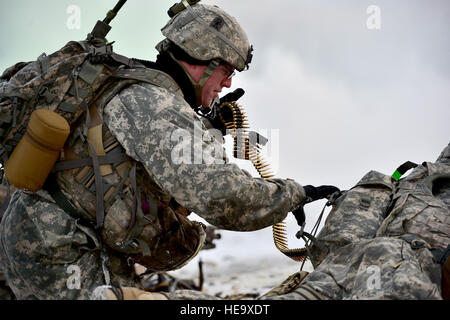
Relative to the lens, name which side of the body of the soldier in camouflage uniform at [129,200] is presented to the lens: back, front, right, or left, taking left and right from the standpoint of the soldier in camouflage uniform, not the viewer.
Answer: right

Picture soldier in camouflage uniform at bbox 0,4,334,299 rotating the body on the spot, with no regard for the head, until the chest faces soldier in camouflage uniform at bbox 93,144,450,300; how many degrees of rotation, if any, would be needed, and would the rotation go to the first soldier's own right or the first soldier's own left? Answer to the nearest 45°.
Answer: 0° — they already face them

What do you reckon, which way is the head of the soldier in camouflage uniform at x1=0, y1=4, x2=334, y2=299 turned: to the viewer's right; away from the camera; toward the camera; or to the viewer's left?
to the viewer's right

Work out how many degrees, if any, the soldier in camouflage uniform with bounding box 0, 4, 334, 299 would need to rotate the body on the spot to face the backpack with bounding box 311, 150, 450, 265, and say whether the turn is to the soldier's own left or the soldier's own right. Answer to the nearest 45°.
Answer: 0° — they already face it
